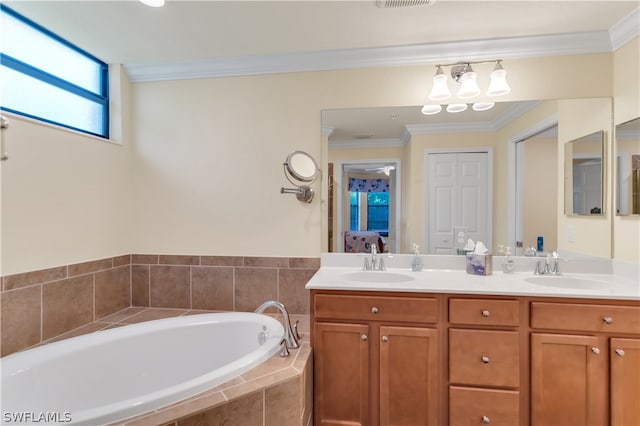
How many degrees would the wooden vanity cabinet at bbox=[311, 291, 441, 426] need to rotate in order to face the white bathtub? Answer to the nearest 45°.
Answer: approximately 90° to its right

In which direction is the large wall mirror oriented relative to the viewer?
toward the camera

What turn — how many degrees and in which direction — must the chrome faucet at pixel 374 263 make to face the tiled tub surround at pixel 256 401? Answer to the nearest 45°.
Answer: approximately 45° to its right

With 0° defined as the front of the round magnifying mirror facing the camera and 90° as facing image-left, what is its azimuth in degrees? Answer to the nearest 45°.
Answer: approximately 315°

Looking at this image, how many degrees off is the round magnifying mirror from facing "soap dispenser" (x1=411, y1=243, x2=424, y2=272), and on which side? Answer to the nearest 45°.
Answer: approximately 45° to its left

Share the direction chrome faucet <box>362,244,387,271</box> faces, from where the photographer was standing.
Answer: facing the viewer
